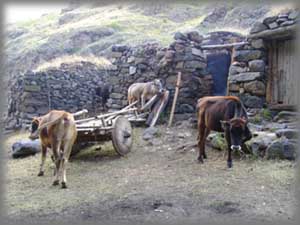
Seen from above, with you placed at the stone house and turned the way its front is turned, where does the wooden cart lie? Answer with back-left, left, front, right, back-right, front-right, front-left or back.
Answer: front-right

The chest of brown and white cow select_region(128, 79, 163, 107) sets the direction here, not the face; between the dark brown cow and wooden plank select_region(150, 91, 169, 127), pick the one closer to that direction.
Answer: the wooden plank

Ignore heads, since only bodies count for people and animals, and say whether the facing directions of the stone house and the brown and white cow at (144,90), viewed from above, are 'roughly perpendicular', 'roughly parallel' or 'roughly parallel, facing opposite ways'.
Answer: roughly perpendicular

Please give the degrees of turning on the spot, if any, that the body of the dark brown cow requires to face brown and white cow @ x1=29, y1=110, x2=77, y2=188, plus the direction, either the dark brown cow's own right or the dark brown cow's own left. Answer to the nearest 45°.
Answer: approximately 90° to the dark brown cow's own right

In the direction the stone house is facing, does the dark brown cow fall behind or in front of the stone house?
in front

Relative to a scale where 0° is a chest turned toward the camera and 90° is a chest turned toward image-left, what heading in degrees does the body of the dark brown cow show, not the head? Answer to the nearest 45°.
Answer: approximately 315°
